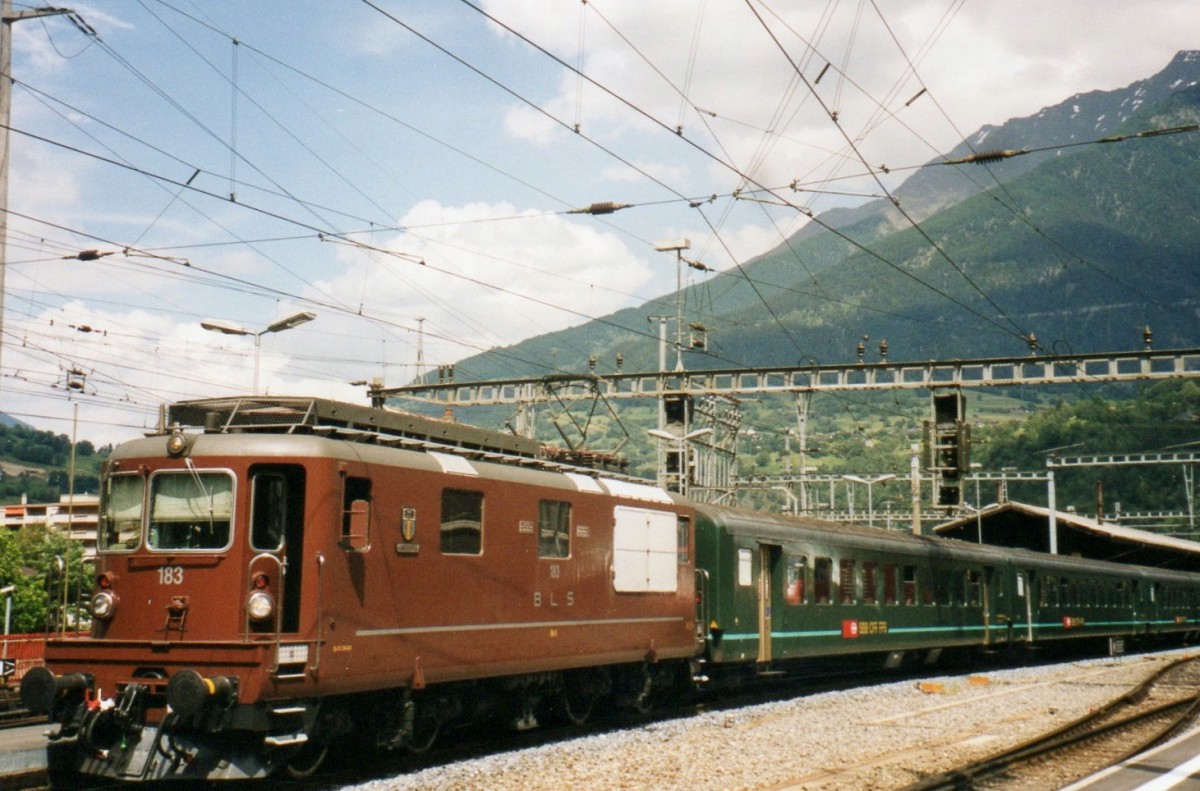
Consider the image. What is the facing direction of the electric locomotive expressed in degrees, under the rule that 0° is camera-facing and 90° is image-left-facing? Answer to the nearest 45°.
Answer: approximately 45°

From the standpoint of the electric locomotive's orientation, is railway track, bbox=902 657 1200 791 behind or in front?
behind

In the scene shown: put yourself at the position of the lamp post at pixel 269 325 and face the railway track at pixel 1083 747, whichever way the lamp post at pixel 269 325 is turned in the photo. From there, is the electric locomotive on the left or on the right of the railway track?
right

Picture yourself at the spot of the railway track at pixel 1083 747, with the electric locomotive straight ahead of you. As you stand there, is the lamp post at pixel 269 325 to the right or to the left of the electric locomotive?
right

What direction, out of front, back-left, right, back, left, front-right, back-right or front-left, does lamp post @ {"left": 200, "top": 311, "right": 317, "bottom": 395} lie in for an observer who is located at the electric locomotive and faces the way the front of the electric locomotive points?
back-right
